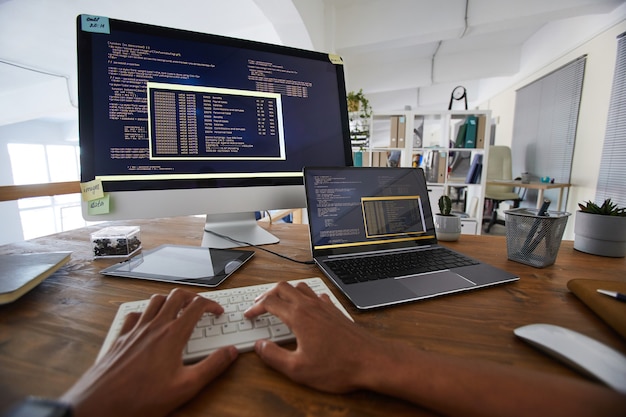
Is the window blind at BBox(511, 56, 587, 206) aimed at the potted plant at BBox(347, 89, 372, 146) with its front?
yes

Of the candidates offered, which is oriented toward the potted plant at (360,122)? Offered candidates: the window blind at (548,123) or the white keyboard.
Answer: the window blind

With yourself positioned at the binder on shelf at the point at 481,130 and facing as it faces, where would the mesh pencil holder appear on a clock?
The mesh pencil holder is roughly at 12 o'clock from the binder on shelf.

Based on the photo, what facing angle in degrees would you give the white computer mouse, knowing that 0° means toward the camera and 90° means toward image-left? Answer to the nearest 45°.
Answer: approximately 135°

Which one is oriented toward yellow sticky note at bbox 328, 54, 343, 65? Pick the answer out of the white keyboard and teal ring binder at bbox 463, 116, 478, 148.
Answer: the teal ring binder

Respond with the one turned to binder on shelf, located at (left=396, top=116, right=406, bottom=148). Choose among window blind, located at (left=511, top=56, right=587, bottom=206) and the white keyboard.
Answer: the window blind

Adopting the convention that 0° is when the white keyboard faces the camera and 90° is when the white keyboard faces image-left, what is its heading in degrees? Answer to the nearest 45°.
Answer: approximately 0°

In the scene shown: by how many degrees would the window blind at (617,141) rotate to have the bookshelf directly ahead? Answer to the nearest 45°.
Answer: approximately 45° to its right

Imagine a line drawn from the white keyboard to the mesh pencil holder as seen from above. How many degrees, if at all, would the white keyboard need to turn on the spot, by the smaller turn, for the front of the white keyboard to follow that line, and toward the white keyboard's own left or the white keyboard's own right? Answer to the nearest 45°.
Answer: approximately 90° to the white keyboard's own left

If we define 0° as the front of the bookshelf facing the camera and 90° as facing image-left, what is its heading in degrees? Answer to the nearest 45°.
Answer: approximately 0°
